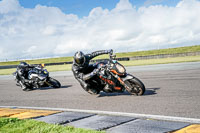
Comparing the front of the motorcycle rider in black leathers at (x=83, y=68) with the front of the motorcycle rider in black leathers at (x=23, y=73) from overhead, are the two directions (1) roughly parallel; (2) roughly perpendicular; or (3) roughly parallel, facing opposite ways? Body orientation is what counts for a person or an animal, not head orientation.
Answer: roughly parallel
